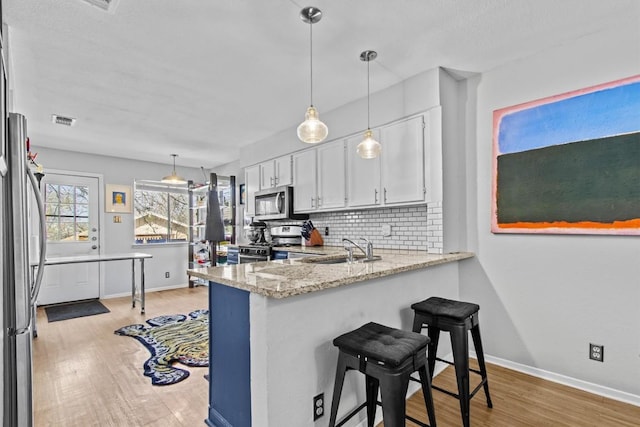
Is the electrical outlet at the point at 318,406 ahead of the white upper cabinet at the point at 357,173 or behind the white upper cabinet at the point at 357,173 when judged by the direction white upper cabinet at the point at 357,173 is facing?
ahead

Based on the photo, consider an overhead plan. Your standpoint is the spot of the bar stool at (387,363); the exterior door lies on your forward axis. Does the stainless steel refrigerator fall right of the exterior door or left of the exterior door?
left

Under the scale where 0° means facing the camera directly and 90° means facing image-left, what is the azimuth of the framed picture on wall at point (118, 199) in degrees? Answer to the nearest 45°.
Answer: approximately 0°

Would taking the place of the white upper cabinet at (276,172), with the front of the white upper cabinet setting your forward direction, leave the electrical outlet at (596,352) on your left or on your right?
on your left

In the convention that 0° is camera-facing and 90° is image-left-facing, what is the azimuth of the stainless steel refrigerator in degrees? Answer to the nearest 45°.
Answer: approximately 270°

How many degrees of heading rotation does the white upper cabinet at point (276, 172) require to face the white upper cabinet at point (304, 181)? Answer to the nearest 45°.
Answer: approximately 90° to its left

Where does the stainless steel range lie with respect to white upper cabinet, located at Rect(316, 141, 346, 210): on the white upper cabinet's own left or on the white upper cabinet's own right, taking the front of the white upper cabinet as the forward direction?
on the white upper cabinet's own right

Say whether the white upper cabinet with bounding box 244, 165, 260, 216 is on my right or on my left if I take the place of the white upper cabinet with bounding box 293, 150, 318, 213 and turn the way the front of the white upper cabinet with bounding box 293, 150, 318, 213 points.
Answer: on my right

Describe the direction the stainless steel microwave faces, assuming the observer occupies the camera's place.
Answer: facing the viewer and to the left of the viewer

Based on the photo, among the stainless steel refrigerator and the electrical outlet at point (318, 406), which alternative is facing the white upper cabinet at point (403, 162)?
the stainless steel refrigerator

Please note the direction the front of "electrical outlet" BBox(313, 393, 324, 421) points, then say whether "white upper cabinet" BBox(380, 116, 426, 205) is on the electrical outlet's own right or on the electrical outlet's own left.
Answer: on the electrical outlet's own left

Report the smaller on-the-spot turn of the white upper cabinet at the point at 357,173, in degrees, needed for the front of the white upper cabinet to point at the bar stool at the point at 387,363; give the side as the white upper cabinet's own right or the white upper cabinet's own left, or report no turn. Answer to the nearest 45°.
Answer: approximately 45° to the white upper cabinet's own left

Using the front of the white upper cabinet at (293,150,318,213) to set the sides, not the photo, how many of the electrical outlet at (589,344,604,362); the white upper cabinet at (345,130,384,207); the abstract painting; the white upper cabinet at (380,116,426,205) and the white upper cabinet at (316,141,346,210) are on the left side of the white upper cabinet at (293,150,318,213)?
5

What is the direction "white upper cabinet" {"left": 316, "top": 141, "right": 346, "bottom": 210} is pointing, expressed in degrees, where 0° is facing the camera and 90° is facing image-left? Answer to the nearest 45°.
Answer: approximately 45°

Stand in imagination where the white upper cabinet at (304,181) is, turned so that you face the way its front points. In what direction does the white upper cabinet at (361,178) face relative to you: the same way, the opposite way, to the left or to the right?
the same way

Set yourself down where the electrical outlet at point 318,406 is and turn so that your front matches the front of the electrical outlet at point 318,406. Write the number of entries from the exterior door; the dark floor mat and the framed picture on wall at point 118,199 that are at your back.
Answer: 3

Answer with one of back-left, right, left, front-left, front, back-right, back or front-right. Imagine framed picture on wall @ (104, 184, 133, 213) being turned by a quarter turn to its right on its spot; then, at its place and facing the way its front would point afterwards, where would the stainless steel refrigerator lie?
left
